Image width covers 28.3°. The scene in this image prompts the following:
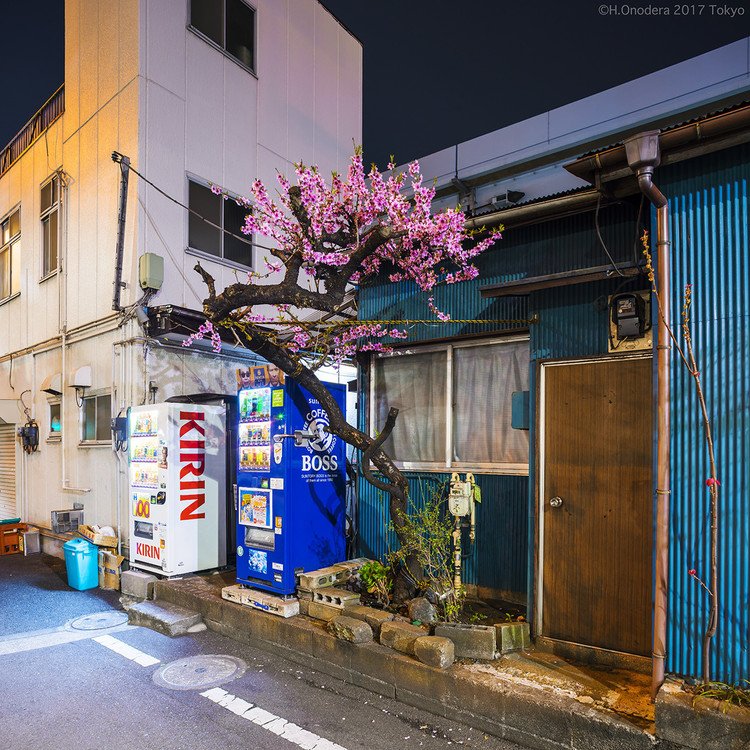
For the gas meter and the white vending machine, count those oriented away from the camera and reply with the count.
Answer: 0

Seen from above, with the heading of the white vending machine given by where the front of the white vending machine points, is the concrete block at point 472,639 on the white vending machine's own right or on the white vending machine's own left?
on the white vending machine's own left

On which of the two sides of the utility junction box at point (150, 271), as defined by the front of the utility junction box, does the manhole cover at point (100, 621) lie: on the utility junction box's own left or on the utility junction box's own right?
on the utility junction box's own right

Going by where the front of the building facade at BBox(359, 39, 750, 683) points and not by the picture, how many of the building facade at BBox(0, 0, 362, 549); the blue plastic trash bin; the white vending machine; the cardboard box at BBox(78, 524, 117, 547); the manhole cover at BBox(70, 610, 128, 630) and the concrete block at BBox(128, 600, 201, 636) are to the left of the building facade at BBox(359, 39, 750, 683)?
0

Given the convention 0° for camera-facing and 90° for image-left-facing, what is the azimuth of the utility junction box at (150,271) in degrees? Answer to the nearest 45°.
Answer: approximately 315°

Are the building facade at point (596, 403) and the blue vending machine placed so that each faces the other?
no

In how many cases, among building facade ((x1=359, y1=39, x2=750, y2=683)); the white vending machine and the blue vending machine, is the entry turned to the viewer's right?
0

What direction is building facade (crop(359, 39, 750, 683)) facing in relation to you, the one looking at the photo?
facing the viewer and to the left of the viewer

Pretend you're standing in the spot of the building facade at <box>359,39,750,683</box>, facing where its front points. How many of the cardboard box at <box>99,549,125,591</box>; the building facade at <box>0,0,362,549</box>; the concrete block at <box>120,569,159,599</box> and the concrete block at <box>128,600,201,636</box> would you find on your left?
0

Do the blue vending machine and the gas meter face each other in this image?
no

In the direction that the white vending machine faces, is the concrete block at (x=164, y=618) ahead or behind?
ahead

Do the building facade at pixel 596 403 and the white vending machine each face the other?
no

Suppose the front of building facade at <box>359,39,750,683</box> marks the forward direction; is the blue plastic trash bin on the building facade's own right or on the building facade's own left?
on the building facade's own right
